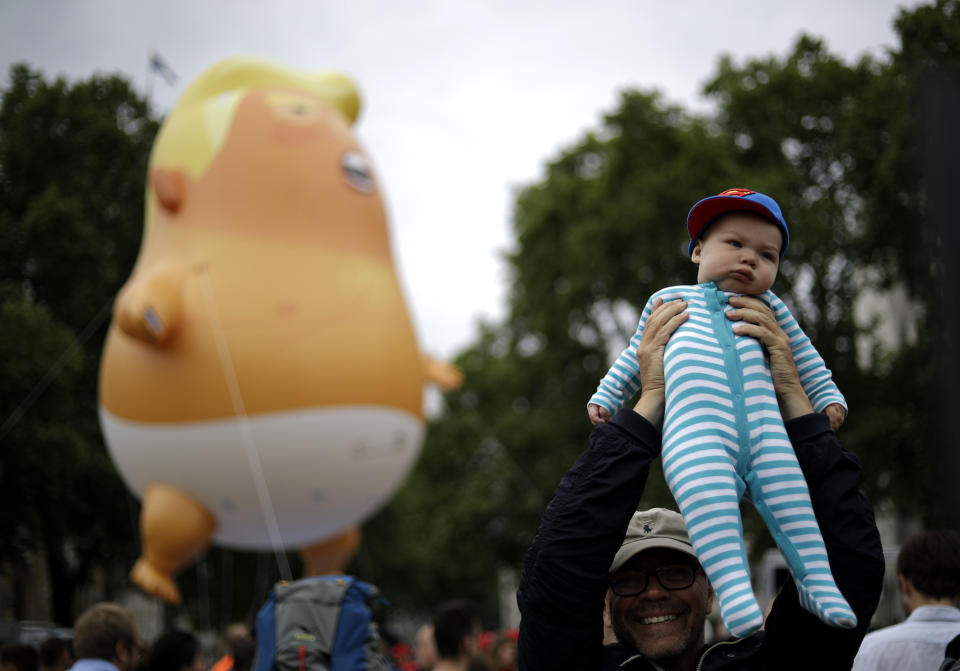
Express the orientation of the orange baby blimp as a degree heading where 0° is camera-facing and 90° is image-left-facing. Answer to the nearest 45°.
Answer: approximately 315°

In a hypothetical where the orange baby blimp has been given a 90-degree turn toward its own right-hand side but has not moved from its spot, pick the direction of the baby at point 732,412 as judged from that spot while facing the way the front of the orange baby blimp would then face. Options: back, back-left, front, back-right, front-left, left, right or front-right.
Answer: front-left
